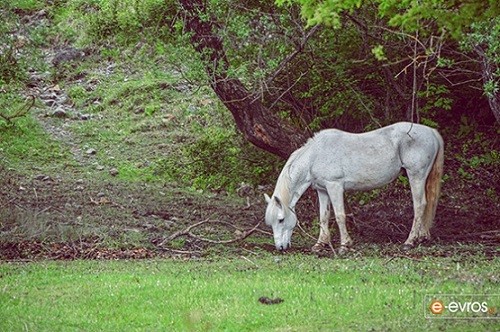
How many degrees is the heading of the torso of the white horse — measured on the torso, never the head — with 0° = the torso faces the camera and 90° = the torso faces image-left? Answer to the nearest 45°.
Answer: approximately 90°
